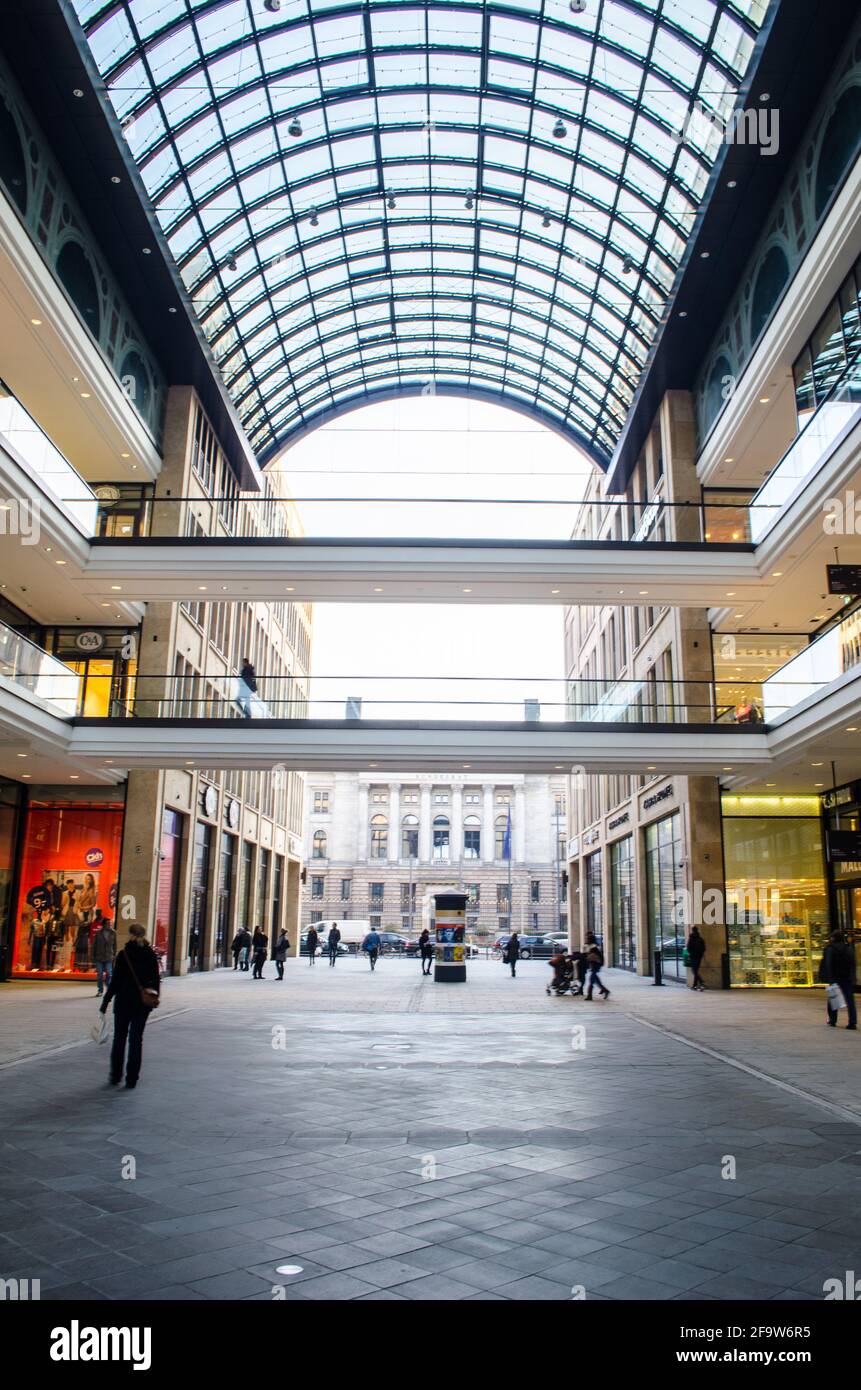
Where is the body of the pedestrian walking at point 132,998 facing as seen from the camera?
away from the camera

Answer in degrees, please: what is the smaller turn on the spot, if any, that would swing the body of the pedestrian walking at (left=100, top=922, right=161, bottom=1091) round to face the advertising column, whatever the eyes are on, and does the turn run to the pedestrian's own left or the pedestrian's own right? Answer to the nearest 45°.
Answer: approximately 45° to the pedestrian's own right

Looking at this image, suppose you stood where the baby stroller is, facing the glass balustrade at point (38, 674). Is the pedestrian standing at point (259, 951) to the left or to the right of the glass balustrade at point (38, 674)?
right

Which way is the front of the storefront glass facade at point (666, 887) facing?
to the viewer's left

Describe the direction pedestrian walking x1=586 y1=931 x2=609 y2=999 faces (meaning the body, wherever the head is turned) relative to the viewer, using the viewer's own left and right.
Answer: facing to the left of the viewer
